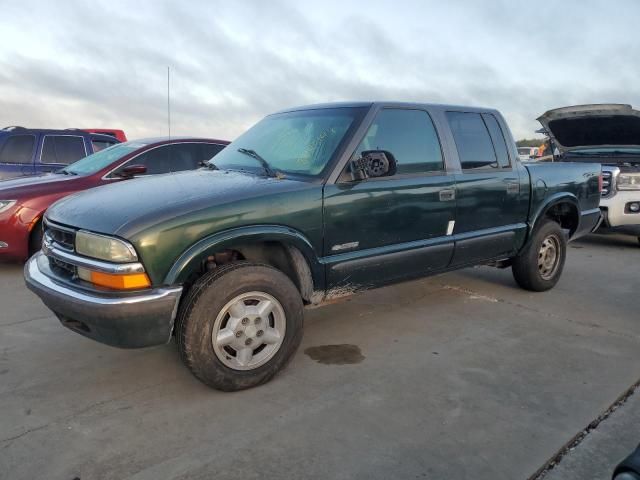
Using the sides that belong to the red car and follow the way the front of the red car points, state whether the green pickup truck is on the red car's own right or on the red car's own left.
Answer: on the red car's own left

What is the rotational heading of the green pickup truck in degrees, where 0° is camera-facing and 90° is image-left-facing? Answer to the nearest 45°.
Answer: approximately 45°

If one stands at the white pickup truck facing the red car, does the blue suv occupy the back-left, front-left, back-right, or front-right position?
front-right

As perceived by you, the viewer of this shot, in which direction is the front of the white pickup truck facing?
facing the viewer and to the left of the viewer

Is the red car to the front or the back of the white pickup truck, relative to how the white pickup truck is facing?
to the front

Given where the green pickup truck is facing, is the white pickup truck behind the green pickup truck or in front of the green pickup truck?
behind

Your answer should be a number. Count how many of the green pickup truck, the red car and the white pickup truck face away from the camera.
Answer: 0

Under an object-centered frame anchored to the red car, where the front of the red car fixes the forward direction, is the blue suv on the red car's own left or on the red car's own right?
on the red car's own right

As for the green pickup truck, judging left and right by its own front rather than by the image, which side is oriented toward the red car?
right

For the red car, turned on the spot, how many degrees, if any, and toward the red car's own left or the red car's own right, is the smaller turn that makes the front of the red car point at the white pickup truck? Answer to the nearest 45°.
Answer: approximately 135° to the red car's own left

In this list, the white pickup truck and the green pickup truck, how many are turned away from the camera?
0

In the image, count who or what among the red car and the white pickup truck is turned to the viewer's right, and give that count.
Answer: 0
